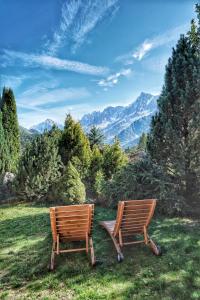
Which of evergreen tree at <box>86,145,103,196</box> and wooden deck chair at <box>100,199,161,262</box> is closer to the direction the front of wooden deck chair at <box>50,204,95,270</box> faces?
the evergreen tree

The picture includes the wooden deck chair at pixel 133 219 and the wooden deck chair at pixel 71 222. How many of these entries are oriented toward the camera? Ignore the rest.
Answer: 0

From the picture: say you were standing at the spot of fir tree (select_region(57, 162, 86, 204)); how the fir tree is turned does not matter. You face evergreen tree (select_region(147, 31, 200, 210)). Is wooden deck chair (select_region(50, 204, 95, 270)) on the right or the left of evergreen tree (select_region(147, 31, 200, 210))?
right

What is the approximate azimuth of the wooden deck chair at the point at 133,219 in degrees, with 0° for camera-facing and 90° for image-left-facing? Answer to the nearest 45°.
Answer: approximately 135°

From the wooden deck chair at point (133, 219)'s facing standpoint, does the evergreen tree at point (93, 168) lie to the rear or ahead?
ahead

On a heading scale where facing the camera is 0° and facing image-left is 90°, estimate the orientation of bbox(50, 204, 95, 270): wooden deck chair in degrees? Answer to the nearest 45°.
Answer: approximately 180°

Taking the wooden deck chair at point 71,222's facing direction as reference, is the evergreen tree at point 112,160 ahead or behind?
ahead

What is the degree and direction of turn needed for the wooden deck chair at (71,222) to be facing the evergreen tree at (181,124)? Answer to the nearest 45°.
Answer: approximately 45° to its right

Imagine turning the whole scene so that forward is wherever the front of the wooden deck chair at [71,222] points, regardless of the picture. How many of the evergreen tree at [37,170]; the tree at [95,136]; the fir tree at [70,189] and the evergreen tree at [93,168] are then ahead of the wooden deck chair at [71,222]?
4

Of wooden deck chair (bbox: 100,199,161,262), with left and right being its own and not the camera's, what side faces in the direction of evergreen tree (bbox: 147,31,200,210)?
right

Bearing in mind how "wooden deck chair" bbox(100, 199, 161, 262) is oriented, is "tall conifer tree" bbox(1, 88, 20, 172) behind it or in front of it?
in front
